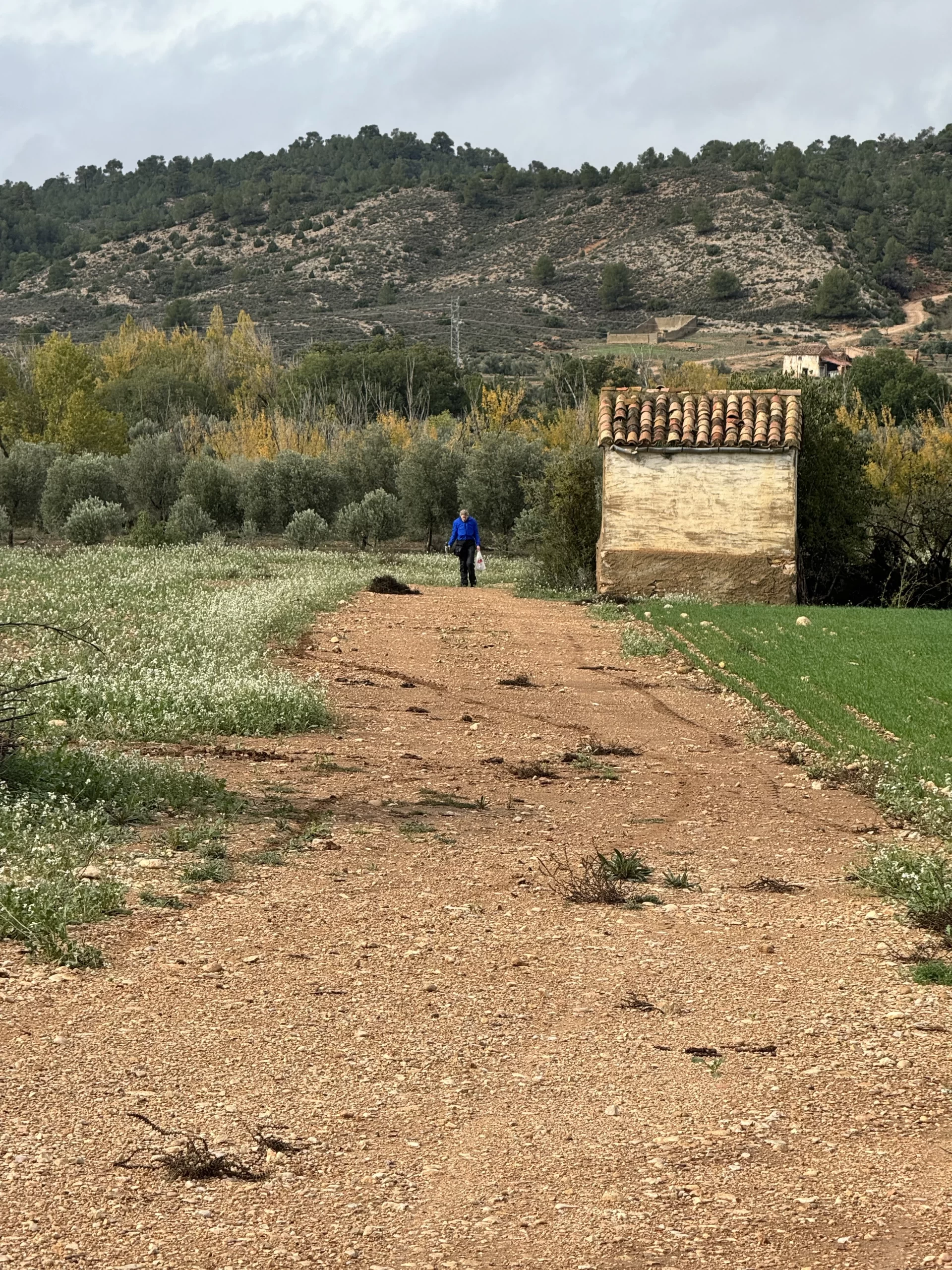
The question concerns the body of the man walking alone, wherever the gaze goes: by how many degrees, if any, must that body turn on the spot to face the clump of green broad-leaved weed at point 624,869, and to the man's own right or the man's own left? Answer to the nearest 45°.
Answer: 0° — they already face it

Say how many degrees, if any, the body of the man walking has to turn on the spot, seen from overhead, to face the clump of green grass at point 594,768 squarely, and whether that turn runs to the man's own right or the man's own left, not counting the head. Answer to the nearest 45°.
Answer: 0° — they already face it

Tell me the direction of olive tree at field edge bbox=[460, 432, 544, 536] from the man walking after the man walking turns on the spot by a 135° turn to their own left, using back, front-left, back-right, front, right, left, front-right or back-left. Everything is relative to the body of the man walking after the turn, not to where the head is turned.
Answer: front-left

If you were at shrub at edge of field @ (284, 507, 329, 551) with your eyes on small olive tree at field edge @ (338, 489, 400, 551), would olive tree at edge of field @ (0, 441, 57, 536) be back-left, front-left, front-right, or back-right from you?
back-left

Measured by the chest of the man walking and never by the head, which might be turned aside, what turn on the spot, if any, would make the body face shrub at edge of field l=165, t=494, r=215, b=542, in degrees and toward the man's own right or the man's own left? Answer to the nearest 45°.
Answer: approximately 135° to the man's own right

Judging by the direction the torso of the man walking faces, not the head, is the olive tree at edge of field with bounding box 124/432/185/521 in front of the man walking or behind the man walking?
behind

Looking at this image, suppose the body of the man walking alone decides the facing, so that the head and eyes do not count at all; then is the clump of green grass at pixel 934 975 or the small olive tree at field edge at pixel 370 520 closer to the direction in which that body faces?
the clump of green grass

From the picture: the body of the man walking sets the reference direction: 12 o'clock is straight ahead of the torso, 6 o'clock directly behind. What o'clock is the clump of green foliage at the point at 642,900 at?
The clump of green foliage is roughly at 12 o'clock from the man walking.

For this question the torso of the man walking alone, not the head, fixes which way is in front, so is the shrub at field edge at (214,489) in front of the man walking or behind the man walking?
behind

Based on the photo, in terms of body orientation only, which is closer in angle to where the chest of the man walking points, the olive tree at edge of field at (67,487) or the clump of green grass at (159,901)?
the clump of green grass

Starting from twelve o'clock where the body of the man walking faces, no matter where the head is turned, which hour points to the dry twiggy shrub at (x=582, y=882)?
The dry twiggy shrub is roughly at 12 o'clock from the man walking.

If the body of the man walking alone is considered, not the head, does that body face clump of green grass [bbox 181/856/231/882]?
yes
